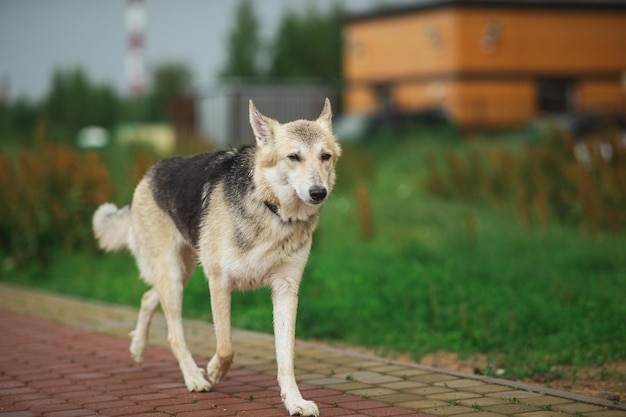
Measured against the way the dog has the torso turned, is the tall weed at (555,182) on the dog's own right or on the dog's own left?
on the dog's own left

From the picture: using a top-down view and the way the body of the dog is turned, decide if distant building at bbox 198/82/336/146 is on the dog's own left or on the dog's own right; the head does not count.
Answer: on the dog's own left

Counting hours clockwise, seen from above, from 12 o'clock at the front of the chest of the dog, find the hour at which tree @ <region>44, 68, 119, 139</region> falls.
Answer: The tree is roughly at 7 o'clock from the dog.

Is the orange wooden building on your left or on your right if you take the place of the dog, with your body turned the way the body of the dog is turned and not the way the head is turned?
on your left

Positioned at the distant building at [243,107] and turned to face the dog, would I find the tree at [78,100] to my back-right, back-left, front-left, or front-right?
back-right

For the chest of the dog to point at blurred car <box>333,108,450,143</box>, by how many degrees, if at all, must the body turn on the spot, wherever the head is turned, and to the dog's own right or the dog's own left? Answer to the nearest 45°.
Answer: approximately 135° to the dog's own left

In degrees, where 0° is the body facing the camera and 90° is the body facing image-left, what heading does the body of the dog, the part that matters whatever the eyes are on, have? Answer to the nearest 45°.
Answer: approximately 315°

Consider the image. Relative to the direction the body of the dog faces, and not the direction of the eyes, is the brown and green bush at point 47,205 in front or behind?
behind

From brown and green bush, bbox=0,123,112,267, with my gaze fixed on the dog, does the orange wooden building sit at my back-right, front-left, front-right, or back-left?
back-left
